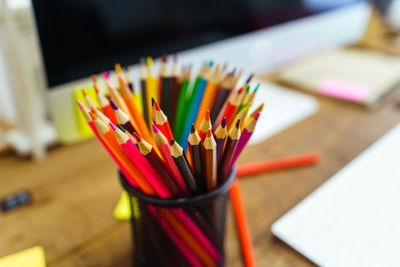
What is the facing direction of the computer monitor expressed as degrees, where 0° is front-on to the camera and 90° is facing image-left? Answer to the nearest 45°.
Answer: approximately 315°
